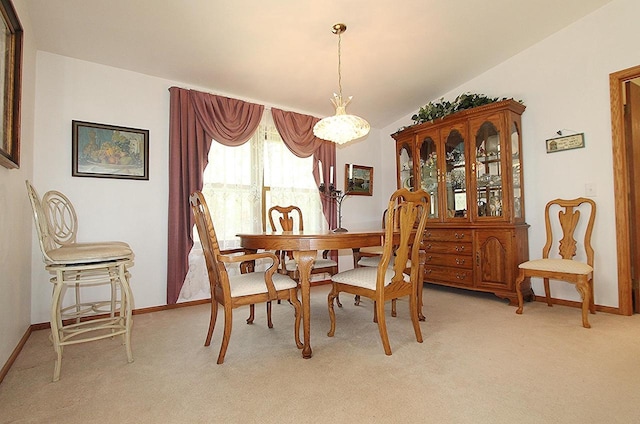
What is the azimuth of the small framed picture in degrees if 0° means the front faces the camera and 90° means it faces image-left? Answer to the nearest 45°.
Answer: approximately 315°

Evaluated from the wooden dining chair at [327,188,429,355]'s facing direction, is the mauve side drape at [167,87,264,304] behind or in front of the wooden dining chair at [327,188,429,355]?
in front

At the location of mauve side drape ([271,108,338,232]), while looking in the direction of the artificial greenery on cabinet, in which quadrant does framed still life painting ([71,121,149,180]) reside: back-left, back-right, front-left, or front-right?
back-right

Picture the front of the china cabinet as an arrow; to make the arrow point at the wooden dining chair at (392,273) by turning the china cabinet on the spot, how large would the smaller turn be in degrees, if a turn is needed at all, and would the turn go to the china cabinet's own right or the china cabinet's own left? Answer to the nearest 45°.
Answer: approximately 45° to the china cabinet's own left

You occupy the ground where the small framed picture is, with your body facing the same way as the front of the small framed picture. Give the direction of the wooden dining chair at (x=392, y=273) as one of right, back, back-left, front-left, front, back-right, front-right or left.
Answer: front-right

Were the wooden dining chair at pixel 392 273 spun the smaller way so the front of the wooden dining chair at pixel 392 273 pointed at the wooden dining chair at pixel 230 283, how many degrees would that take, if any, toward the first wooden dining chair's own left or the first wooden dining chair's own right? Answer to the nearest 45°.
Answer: approximately 45° to the first wooden dining chair's own left

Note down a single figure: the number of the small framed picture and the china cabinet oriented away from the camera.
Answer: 0

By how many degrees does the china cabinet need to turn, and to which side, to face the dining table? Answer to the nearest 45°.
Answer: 0° — it already faces it

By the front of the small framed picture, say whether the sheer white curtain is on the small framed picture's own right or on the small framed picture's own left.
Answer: on the small framed picture's own right

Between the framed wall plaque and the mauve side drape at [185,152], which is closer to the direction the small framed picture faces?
the framed wall plaque

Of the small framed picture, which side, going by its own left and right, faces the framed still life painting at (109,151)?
right

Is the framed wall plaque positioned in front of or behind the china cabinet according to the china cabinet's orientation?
behind

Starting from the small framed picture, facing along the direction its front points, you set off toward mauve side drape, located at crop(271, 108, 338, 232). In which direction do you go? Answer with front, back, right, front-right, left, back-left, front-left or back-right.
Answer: right

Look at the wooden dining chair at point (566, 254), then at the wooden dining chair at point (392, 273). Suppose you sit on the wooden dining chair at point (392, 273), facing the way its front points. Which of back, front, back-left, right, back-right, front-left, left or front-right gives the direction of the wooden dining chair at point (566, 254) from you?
right

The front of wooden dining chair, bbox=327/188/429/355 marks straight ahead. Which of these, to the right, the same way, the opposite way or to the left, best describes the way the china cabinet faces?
to the left

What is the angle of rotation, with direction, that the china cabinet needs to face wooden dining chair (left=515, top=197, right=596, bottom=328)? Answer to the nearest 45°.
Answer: approximately 135° to its left

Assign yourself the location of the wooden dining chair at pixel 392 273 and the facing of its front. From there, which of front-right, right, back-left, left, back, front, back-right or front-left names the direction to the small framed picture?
front-right

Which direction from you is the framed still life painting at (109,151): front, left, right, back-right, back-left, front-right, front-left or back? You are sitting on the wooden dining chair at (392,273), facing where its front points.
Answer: front-left

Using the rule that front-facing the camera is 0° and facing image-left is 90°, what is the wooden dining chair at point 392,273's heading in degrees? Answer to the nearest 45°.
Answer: approximately 135°

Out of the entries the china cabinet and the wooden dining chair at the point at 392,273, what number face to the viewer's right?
0
